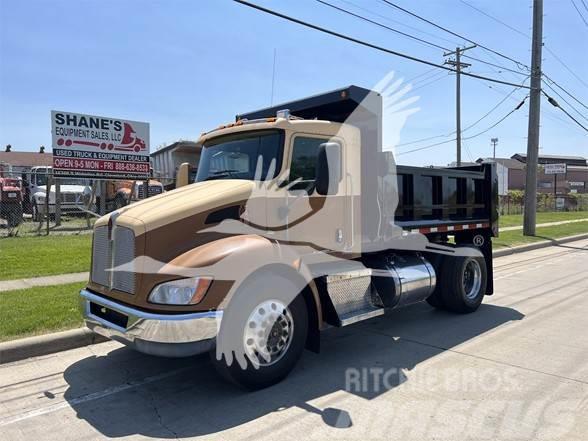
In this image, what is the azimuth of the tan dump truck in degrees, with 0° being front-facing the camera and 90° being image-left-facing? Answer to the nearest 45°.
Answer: approximately 45°

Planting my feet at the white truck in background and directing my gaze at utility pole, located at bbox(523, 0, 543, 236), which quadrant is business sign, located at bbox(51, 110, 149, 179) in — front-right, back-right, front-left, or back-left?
front-right

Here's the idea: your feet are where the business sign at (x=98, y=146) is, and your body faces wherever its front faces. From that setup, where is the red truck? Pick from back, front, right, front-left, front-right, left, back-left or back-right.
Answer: back-right

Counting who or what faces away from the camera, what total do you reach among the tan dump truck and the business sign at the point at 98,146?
0

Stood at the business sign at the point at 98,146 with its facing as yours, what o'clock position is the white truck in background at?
The white truck in background is roughly at 7 o'clock from the business sign.

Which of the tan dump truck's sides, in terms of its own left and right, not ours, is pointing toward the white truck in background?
right

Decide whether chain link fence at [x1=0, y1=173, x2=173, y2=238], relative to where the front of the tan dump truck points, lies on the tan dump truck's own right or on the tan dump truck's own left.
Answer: on the tan dump truck's own right

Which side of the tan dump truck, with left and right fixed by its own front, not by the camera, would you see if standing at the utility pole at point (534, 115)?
back

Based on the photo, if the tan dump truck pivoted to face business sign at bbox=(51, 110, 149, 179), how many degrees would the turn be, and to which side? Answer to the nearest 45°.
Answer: approximately 90° to its right
